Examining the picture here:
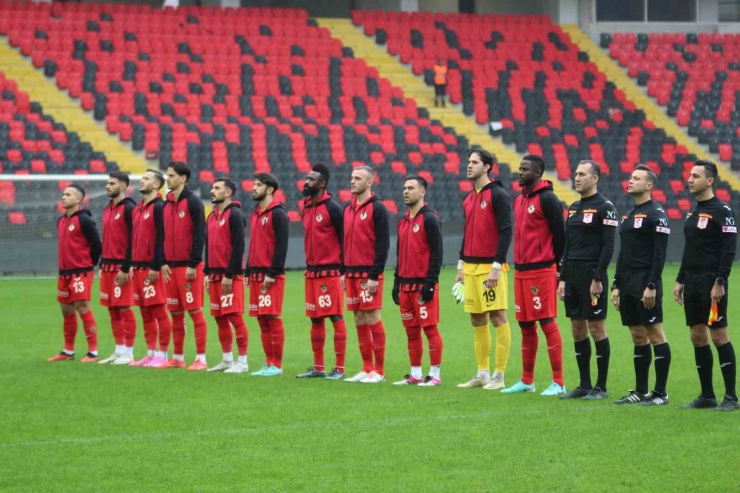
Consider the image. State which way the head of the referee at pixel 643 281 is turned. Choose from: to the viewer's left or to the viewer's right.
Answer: to the viewer's left

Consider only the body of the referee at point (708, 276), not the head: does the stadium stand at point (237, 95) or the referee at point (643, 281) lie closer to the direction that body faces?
the referee

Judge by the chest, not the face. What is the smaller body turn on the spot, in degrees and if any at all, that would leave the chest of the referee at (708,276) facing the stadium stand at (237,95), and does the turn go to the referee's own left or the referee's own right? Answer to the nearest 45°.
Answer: approximately 90° to the referee's own right

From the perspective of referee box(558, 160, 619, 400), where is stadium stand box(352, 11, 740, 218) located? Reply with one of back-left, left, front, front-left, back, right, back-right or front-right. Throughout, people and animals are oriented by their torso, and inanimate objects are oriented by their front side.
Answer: back-right

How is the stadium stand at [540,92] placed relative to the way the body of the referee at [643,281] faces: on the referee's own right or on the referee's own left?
on the referee's own right

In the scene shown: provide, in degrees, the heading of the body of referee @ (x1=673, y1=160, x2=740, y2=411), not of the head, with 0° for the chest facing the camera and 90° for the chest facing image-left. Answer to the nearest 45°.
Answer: approximately 45°

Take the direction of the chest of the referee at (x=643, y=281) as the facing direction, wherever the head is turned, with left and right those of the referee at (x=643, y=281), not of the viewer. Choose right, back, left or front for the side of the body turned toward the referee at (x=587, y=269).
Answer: right

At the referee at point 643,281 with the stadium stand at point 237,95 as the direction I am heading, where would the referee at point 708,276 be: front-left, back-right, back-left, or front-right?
back-right

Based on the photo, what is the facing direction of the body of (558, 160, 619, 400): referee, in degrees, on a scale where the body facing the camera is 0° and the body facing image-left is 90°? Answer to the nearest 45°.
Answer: approximately 45°
